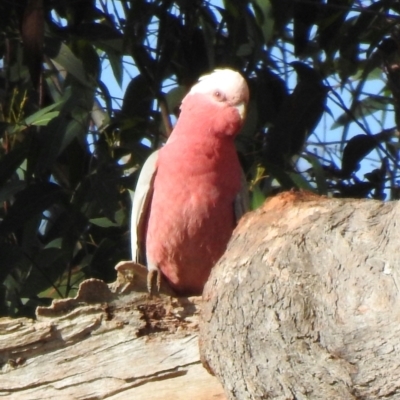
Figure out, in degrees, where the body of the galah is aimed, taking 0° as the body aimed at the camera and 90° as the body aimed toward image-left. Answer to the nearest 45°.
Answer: approximately 315°

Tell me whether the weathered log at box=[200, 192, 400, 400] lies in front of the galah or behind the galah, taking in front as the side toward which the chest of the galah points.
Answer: in front
